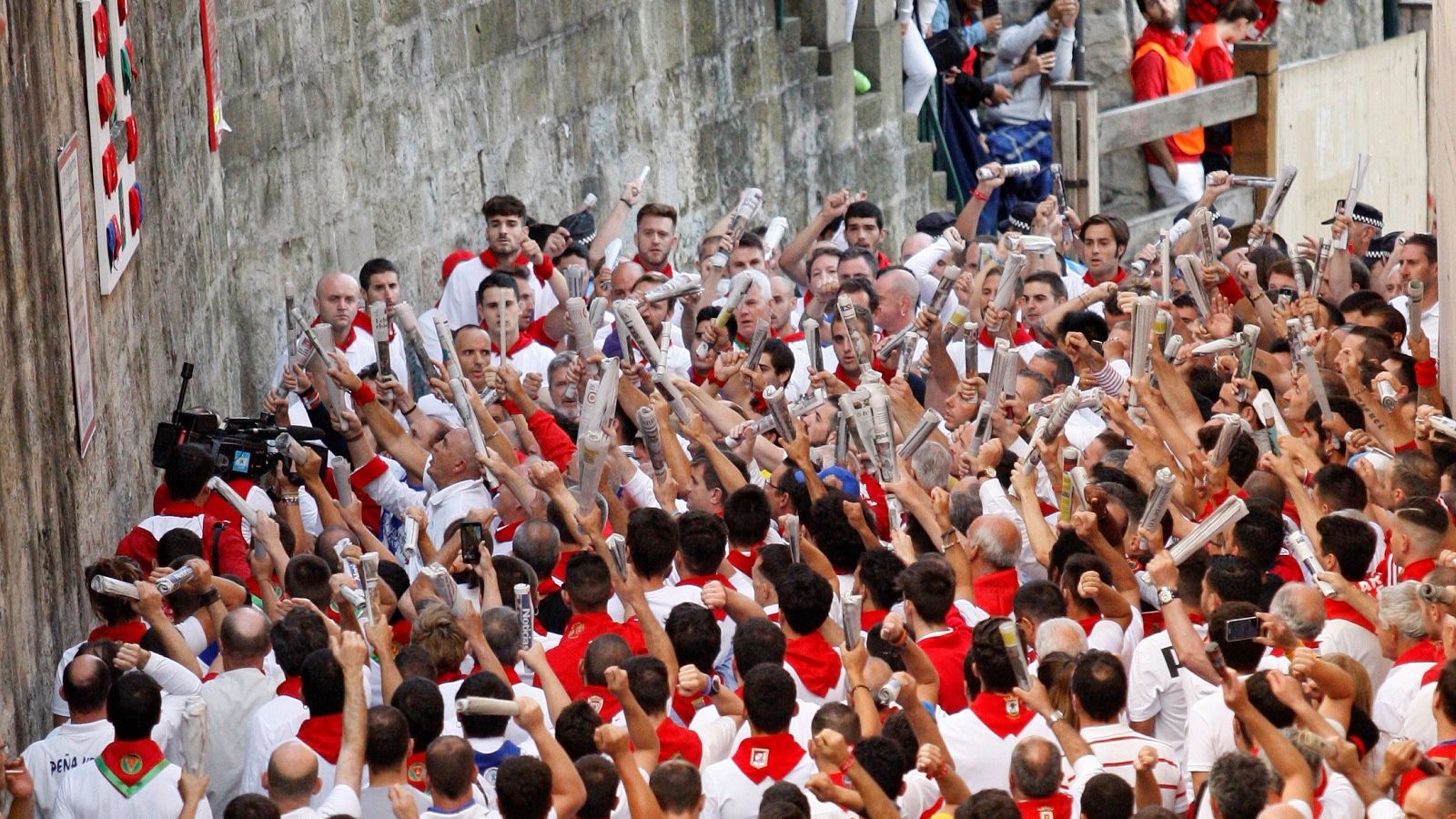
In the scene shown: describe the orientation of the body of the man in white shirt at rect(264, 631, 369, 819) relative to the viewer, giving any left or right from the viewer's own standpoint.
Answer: facing away from the viewer

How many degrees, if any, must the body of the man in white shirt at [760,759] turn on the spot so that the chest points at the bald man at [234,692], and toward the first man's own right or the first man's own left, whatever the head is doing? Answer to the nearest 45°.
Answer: approximately 45° to the first man's own left

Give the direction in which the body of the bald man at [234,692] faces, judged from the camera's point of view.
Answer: away from the camera

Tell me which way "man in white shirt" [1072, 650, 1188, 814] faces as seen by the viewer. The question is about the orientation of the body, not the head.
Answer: away from the camera

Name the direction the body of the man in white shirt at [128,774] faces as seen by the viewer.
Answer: away from the camera

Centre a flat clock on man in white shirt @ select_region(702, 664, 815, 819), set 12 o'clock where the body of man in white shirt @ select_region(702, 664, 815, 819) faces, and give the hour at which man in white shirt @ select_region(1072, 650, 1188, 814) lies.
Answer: man in white shirt @ select_region(1072, 650, 1188, 814) is roughly at 3 o'clock from man in white shirt @ select_region(702, 664, 815, 819).

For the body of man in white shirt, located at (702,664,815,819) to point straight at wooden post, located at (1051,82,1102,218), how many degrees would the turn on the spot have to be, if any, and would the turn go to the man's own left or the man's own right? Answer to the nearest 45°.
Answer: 0° — they already face it

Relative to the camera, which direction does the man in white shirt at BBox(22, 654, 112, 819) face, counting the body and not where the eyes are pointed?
away from the camera

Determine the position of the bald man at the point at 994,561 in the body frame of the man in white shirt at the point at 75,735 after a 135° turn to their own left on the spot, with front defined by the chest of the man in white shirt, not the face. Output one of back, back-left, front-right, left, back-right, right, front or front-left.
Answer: back-left

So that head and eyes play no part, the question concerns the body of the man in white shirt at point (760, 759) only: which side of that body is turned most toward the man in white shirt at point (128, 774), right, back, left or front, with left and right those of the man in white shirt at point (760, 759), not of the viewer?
left

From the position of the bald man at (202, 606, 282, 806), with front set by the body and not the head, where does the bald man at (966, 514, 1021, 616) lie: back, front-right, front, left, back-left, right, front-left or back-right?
right

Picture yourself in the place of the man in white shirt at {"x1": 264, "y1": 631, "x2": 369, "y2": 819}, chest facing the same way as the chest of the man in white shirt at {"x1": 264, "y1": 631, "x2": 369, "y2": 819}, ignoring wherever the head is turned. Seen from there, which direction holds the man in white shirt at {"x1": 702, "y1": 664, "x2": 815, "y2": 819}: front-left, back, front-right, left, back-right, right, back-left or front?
right

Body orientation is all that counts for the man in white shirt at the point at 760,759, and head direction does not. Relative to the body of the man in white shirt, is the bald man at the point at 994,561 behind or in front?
in front
